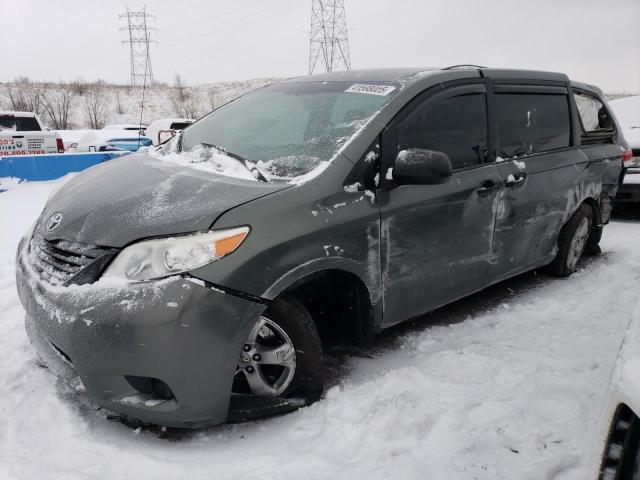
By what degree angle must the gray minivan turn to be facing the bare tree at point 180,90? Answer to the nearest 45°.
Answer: approximately 135° to its right

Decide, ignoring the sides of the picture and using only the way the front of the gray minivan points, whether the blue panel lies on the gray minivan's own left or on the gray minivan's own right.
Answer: on the gray minivan's own right

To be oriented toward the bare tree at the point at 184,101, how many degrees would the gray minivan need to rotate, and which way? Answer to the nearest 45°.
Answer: approximately 135° to its right

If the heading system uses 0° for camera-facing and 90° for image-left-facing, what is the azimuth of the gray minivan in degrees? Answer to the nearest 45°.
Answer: approximately 45°

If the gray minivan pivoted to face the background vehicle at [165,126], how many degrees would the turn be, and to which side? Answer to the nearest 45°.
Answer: approximately 135° to its right

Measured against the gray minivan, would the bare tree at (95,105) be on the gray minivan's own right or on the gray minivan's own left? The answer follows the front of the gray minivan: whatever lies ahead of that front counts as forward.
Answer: on the gray minivan's own right

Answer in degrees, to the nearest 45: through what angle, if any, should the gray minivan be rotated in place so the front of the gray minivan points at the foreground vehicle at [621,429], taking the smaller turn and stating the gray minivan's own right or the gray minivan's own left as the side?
approximately 90° to the gray minivan's own left

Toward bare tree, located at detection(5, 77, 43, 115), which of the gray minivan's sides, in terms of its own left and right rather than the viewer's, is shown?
right

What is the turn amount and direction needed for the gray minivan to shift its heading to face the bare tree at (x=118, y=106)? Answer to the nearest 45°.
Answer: approximately 135° to its right

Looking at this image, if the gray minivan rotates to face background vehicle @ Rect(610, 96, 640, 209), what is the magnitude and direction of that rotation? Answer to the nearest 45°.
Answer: approximately 180°

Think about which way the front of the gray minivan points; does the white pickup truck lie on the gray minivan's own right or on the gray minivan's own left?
on the gray minivan's own right

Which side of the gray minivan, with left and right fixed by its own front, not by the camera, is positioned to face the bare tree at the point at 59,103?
right
